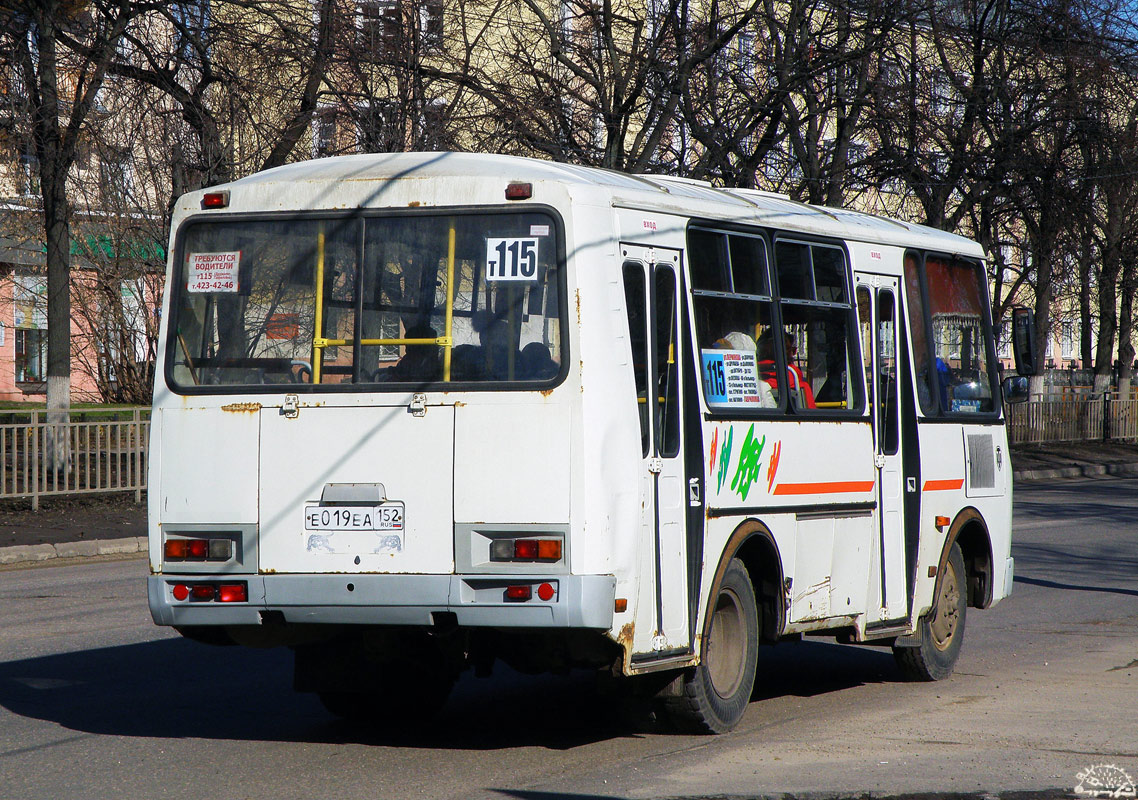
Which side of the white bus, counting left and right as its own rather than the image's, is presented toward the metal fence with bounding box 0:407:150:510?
left

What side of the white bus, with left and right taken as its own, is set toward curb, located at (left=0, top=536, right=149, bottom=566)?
left

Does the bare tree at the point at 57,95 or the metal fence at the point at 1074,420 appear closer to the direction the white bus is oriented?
the metal fence

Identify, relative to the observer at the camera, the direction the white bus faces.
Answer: facing away from the viewer and to the right of the viewer

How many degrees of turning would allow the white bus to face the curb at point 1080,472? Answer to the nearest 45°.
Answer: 0° — it already faces it

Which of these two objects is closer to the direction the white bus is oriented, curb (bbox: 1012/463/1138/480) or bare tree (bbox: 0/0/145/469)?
the curb
